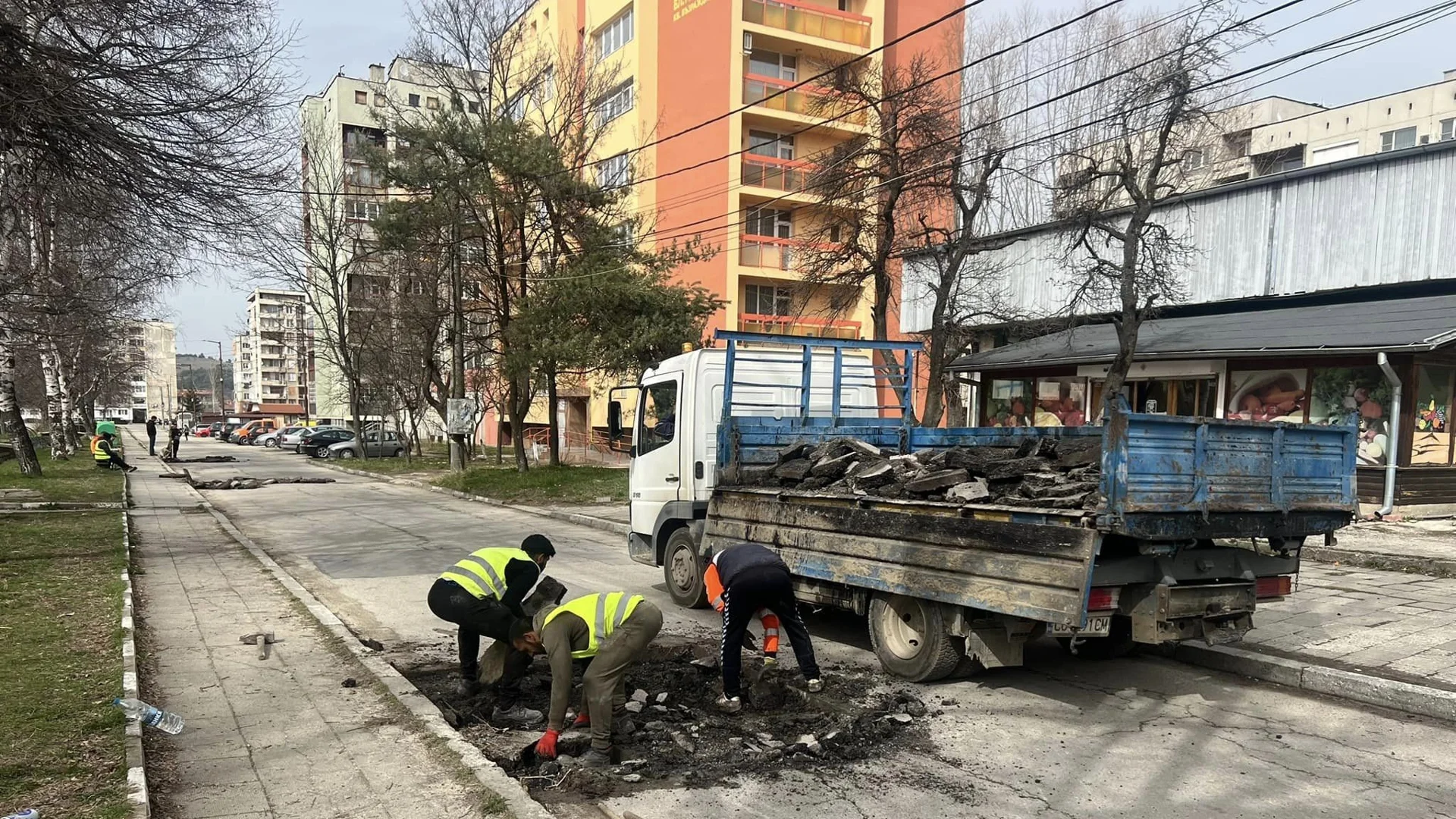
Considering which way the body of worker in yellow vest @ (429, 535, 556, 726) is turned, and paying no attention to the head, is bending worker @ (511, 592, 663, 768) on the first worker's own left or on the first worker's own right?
on the first worker's own right

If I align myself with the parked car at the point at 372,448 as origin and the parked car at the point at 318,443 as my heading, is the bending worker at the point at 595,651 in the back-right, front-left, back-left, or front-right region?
back-left

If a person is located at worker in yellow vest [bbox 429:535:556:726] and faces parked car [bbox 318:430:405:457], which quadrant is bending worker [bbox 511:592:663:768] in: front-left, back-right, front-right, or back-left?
back-right

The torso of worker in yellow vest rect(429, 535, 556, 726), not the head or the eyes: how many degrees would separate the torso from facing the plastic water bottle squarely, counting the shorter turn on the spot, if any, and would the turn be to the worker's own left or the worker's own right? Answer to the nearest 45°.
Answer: approximately 180°

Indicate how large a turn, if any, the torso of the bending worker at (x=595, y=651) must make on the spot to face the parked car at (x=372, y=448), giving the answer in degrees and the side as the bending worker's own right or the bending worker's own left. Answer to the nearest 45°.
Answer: approximately 90° to the bending worker's own right

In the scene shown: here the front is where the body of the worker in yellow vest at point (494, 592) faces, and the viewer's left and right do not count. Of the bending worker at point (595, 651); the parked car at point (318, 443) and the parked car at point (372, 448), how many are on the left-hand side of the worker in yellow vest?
2

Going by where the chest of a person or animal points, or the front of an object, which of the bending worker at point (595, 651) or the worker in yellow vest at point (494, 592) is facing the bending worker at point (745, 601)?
the worker in yellow vest

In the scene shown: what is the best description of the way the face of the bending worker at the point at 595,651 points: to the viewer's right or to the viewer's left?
to the viewer's left

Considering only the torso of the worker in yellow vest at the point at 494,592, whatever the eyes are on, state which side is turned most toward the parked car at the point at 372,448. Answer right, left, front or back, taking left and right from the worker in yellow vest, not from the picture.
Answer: left

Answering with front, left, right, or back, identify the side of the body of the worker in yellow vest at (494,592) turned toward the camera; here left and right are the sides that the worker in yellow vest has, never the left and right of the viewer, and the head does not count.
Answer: right

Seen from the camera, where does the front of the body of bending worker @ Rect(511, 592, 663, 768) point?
to the viewer's left

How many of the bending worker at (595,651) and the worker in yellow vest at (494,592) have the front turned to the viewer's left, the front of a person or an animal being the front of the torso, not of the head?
1

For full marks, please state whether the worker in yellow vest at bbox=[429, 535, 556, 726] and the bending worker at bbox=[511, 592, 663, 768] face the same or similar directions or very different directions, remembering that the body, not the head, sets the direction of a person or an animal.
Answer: very different directions
